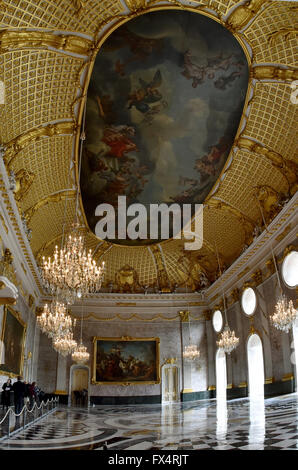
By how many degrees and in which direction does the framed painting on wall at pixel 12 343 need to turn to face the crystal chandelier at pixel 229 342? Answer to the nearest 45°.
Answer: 0° — it already faces it

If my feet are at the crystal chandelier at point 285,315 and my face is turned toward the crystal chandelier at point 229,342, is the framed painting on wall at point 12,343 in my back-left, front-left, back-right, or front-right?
front-left

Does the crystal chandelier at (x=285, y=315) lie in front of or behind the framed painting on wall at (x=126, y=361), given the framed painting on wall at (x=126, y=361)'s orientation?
in front

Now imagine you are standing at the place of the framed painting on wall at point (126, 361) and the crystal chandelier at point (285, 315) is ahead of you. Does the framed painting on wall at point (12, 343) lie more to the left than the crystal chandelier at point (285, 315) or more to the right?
right

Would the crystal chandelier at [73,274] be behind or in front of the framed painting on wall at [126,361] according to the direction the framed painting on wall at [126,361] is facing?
in front

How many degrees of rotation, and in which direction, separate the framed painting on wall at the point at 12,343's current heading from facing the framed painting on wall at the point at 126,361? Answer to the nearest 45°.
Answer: approximately 45° to its left

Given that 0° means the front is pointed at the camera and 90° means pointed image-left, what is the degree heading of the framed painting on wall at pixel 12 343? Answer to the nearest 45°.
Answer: approximately 270°

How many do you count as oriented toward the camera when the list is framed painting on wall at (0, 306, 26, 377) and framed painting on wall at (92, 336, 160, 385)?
1

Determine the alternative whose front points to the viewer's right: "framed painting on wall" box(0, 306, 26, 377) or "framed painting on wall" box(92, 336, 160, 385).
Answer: "framed painting on wall" box(0, 306, 26, 377)

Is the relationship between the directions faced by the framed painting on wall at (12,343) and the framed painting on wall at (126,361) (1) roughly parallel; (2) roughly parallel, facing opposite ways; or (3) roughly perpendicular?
roughly perpendicular

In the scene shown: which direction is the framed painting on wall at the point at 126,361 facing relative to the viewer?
toward the camera
